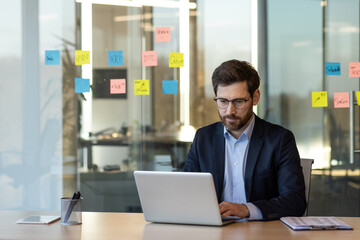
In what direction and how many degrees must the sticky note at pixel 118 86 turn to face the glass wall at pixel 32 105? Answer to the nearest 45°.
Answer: approximately 90° to its right

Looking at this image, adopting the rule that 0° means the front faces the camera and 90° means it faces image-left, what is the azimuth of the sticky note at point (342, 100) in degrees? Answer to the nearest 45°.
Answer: approximately 0°

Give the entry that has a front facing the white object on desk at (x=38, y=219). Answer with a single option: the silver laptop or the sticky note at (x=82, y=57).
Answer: the sticky note

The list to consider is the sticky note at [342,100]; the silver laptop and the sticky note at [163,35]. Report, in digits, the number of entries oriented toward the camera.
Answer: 2

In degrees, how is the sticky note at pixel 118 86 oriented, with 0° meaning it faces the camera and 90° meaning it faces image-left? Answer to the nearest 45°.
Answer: approximately 0°

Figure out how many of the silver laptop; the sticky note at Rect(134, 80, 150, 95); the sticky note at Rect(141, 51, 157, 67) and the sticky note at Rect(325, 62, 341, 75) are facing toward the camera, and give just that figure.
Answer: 3

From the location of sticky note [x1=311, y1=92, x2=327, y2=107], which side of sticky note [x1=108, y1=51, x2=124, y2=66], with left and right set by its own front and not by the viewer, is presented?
left
